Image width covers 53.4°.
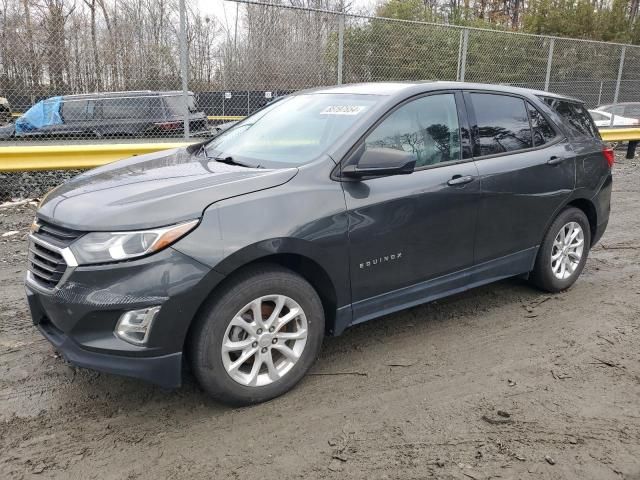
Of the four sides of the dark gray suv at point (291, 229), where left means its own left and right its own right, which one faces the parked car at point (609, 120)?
back

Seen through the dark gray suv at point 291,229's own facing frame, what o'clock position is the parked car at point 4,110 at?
The parked car is roughly at 3 o'clock from the dark gray suv.

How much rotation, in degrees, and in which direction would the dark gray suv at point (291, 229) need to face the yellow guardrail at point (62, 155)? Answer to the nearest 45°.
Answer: approximately 90° to its right

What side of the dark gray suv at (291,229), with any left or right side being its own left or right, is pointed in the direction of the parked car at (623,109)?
back

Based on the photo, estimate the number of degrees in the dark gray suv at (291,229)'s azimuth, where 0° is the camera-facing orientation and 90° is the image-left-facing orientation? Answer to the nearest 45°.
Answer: approximately 45°

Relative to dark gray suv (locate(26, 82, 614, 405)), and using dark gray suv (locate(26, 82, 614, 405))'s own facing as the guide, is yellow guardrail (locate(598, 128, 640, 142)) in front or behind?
behind

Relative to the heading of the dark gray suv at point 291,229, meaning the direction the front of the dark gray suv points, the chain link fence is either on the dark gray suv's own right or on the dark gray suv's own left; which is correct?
on the dark gray suv's own right
